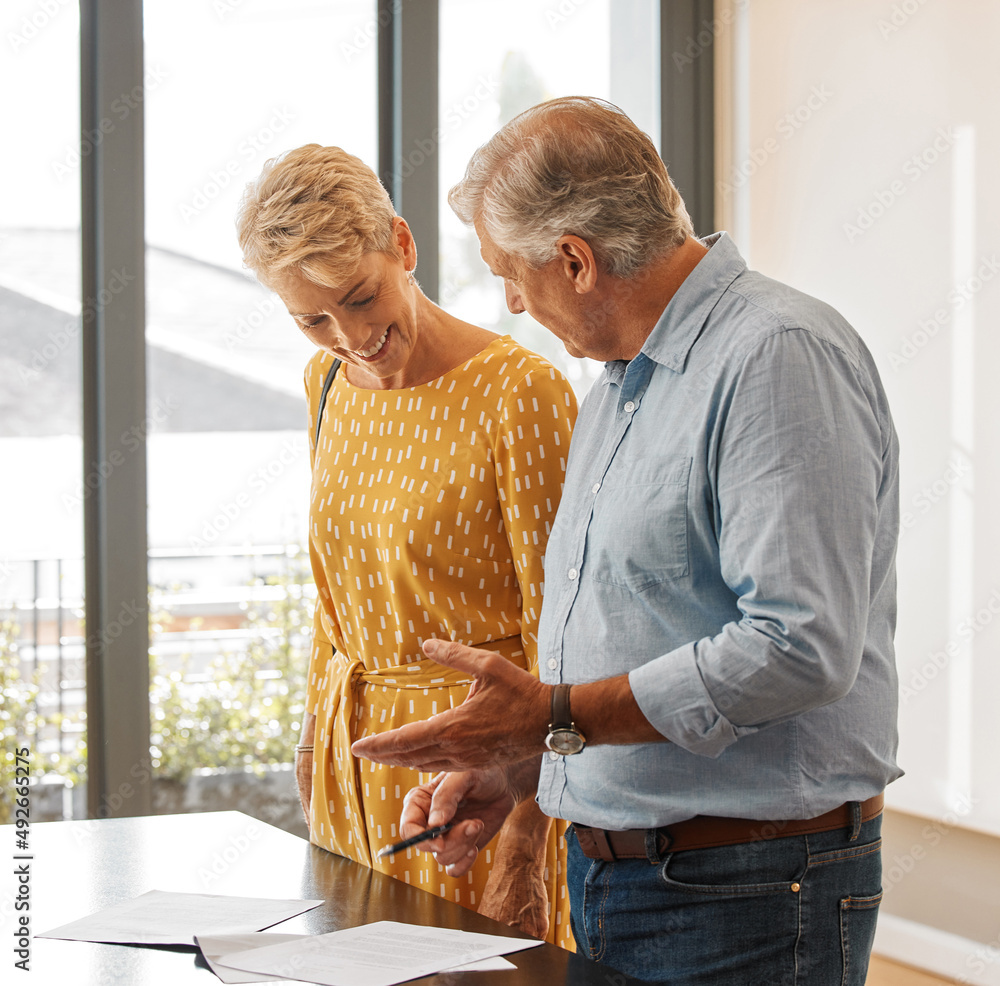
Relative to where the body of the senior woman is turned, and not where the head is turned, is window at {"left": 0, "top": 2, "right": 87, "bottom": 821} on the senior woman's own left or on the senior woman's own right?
on the senior woman's own right

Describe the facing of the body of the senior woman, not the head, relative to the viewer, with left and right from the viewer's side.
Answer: facing the viewer and to the left of the viewer

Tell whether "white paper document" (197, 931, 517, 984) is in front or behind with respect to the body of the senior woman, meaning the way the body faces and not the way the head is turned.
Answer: in front

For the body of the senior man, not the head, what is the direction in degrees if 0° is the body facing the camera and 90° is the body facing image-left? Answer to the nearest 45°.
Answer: approximately 90°

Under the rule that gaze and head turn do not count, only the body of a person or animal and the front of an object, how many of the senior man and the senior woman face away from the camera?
0

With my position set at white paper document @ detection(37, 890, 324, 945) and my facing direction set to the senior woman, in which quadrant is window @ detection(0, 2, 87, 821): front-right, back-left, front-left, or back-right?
front-left

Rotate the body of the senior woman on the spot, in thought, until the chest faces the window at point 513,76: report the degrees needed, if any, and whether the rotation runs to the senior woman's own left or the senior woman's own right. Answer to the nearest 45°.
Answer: approximately 135° to the senior woman's own right
